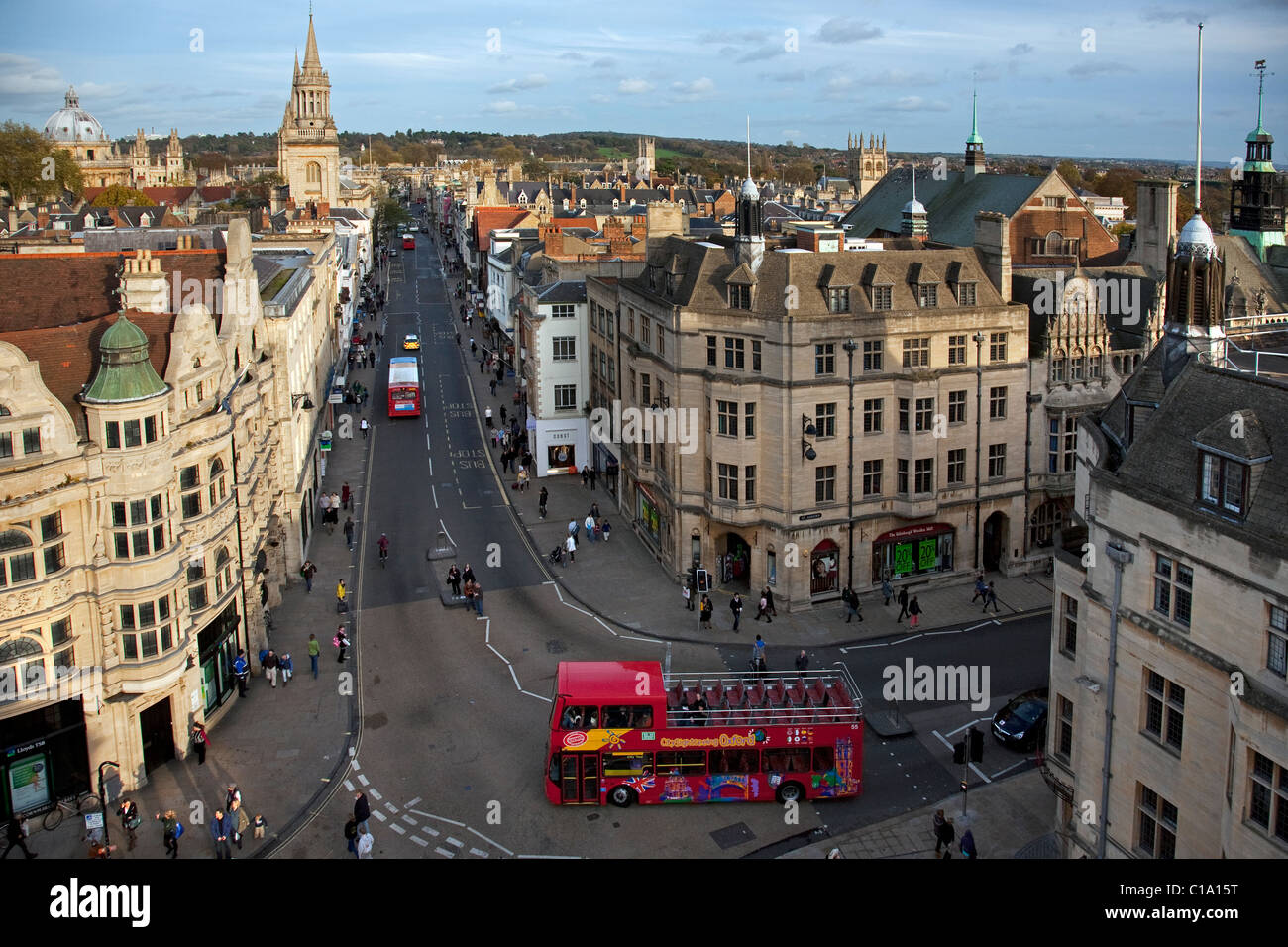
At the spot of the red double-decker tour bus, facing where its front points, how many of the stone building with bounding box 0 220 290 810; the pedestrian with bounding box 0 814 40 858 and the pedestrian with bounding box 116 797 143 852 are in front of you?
3

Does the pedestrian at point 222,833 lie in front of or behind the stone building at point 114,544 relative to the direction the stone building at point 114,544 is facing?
in front

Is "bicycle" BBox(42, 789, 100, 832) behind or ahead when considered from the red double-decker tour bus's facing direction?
ahead

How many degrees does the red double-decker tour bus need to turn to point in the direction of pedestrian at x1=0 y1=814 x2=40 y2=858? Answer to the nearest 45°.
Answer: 0° — it already faces them

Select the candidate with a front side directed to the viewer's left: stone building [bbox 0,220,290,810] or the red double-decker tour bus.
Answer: the red double-decker tour bus

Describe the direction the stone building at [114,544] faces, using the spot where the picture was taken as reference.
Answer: facing the viewer and to the right of the viewer

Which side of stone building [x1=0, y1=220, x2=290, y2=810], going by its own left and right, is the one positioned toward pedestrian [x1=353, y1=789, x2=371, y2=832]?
front

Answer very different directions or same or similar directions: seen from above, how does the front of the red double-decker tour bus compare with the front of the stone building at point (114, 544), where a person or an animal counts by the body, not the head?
very different directions

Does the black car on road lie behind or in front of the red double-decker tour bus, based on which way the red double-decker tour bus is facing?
behind

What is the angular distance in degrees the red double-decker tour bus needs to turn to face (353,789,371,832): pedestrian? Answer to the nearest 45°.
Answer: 0° — it already faces them

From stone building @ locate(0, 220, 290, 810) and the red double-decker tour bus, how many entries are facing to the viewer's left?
1

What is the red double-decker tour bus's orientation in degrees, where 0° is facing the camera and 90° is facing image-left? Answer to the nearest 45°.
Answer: approximately 90°
